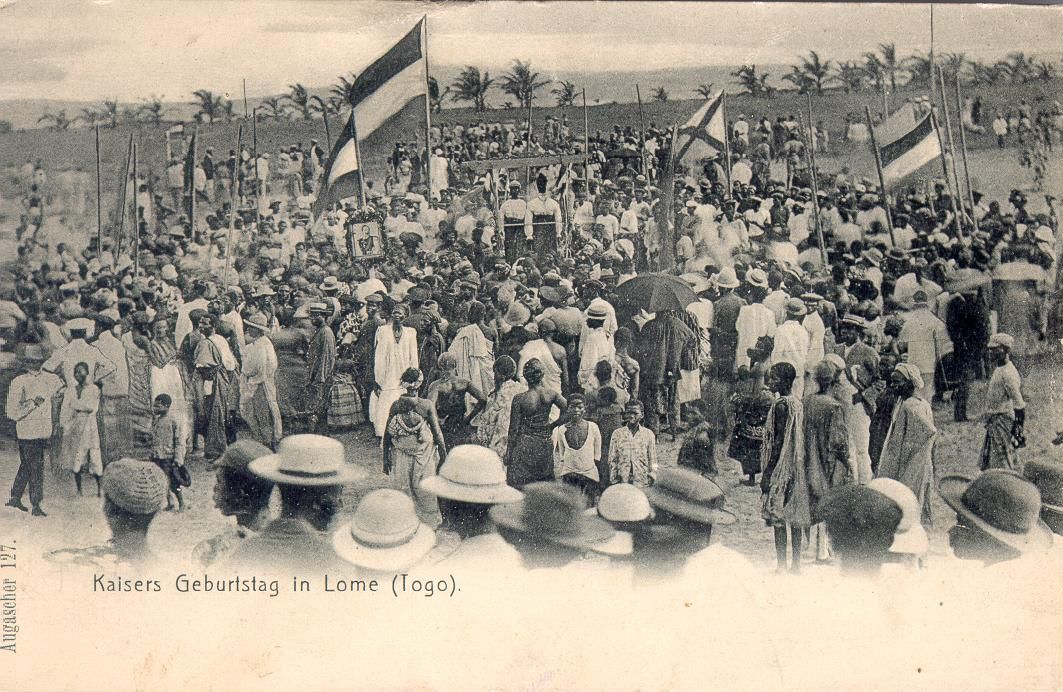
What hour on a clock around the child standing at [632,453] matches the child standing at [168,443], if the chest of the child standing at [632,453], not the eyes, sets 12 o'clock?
the child standing at [168,443] is roughly at 3 o'clock from the child standing at [632,453].

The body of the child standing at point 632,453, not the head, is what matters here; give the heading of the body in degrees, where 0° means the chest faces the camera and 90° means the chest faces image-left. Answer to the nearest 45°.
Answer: approximately 0°

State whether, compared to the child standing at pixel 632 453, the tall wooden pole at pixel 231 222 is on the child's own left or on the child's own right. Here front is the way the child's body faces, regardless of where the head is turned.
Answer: on the child's own right

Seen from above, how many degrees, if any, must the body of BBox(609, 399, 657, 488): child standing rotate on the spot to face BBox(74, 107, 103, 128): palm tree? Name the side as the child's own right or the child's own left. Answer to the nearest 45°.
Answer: approximately 90° to the child's own right

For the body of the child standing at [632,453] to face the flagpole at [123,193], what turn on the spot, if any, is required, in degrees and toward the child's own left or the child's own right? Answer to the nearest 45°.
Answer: approximately 90° to the child's own right
